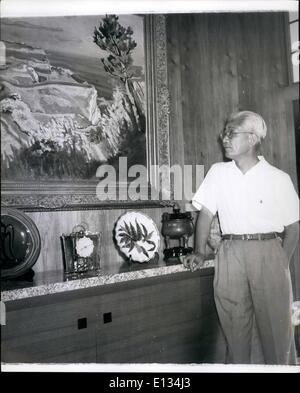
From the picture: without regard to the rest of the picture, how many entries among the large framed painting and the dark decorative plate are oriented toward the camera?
2

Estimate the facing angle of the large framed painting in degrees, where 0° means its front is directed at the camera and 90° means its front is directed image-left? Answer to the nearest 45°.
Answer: approximately 0°

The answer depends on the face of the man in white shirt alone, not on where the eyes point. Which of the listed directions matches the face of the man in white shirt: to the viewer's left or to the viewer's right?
to the viewer's left

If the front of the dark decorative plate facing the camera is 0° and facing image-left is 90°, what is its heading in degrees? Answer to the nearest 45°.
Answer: approximately 0°
